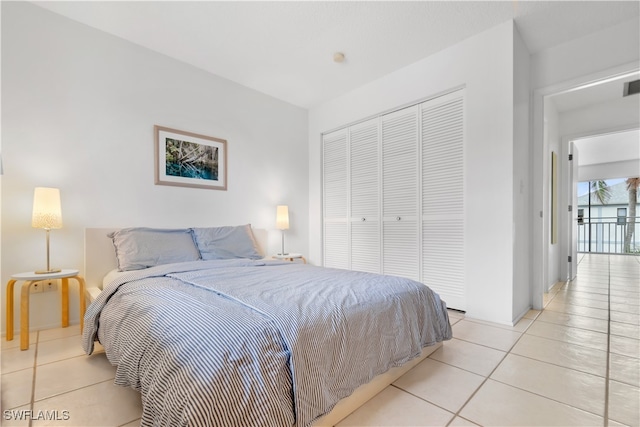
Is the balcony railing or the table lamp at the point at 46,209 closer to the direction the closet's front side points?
the table lamp

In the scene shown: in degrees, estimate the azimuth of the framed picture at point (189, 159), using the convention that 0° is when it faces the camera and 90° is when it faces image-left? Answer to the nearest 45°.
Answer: approximately 315°

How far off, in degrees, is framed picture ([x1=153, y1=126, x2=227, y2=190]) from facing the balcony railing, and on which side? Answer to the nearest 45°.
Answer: approximately 45° to its left

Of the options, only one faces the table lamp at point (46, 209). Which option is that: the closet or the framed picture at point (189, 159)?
the closet

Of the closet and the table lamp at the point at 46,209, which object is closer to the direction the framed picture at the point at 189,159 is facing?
the closet

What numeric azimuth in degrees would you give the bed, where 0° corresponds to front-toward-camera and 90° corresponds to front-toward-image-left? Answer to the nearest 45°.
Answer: approximately 315°

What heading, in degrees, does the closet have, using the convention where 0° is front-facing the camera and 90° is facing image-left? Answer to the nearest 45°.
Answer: approximately 45°

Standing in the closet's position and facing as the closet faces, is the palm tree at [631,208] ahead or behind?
behind

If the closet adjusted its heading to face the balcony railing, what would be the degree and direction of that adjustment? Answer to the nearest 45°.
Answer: approximately 180°

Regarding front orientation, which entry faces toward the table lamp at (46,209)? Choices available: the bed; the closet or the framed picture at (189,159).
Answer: the closet

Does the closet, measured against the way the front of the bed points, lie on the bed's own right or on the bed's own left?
on the bed's own left
